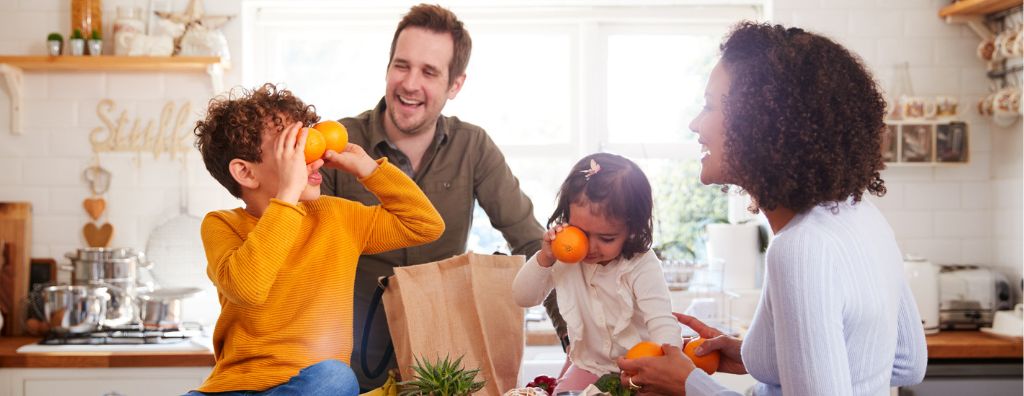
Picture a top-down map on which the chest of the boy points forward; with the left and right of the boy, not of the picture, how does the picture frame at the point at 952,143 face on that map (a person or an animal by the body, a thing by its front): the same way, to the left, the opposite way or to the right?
to the right

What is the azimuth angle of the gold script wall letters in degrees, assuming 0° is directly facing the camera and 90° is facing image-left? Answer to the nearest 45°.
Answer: approximately 0°

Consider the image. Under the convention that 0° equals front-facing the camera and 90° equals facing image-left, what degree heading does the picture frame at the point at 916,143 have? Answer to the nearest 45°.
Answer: approximately 0°

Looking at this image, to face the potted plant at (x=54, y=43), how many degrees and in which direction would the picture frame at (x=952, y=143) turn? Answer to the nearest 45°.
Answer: approximately 45° to its right

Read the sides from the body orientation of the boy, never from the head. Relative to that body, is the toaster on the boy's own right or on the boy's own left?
on the boy's own left
